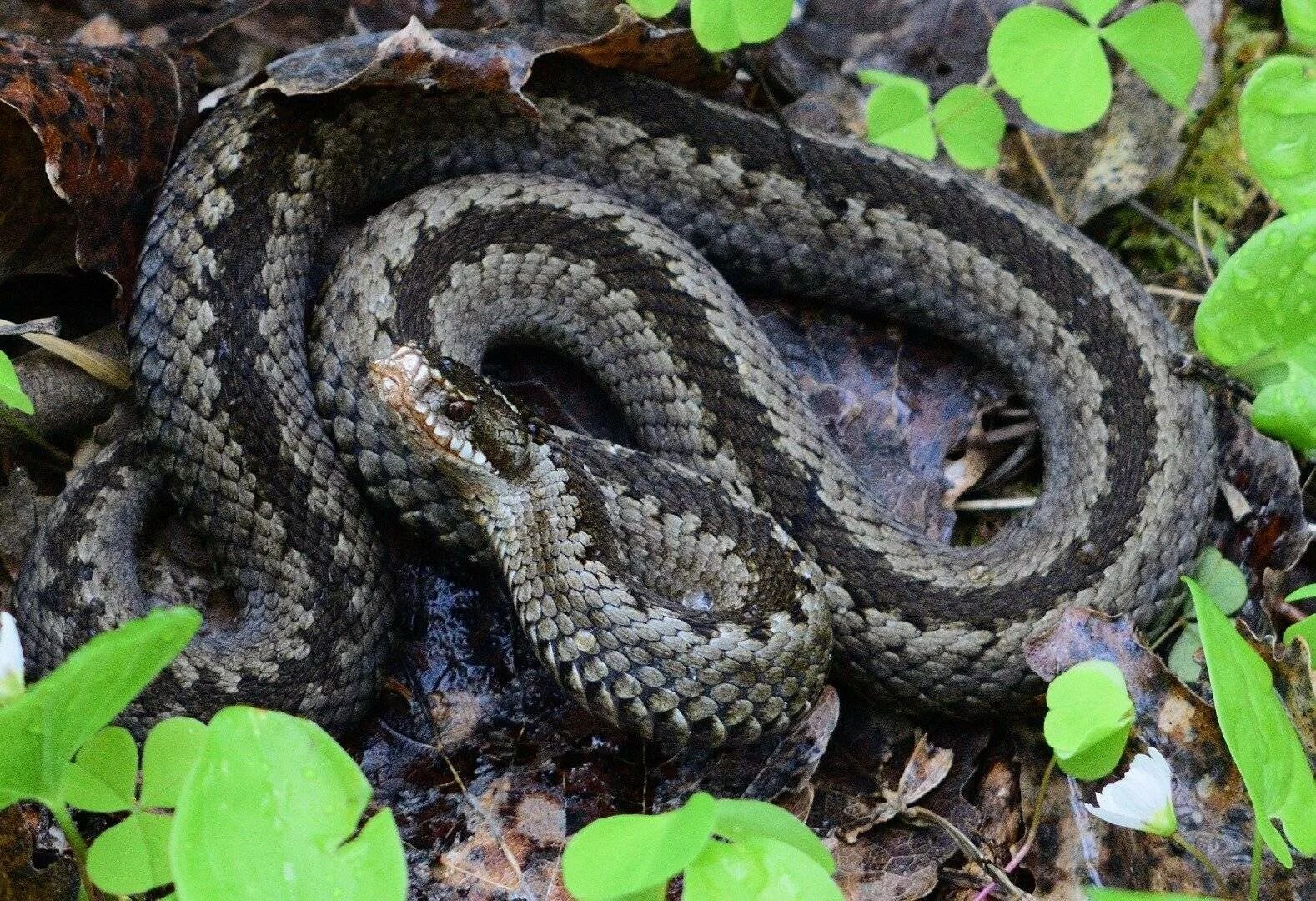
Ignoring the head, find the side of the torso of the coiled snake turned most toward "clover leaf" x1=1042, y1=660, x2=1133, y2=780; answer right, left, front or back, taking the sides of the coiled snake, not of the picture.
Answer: back

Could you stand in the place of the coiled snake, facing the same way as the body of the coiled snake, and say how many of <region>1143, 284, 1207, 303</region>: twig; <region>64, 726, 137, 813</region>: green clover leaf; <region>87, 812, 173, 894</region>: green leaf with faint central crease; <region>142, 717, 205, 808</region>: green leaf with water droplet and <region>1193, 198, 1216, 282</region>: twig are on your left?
3

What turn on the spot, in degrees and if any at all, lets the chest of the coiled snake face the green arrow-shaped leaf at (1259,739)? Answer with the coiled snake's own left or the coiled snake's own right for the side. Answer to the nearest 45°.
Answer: approximately 180°

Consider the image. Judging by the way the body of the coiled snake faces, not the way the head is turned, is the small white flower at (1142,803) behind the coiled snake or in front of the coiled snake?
behind

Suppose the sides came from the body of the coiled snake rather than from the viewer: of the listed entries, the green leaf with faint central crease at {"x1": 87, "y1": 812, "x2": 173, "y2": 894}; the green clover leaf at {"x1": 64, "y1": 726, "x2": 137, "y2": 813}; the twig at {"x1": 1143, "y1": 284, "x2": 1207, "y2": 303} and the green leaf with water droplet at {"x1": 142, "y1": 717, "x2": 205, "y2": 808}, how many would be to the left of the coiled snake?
3

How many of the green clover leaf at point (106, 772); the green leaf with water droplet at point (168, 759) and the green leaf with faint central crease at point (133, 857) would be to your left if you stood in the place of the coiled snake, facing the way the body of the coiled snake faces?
3

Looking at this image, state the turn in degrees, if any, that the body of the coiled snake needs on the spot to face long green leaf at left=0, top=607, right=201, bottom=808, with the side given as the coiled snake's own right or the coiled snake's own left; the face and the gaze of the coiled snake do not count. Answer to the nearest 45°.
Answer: approximately 90° to the coiled snake's own left

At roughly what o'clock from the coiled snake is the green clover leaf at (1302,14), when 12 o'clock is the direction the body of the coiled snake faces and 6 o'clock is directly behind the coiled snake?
The green clover leaf is roughly at 4 o'clock from the coiled snake.

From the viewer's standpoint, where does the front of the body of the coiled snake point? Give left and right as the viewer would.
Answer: facing away from the viewer and to the left of the viewer

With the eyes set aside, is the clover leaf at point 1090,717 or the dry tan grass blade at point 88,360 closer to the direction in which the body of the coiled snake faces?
the dry tan grass blade

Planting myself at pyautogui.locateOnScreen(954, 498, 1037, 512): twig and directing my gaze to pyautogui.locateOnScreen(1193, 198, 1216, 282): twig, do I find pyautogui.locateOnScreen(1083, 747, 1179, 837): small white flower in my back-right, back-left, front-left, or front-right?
back-right

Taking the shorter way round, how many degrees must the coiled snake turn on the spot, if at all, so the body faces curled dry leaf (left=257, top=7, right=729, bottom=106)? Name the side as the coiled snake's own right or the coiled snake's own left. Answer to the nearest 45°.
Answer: approximately 45° to the coiled snake's own right

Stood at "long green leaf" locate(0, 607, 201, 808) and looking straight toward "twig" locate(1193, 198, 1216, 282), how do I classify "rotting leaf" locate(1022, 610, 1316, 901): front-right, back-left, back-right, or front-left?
front-right

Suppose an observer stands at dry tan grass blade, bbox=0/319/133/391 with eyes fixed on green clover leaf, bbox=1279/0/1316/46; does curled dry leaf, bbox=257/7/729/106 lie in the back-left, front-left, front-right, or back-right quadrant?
front-left

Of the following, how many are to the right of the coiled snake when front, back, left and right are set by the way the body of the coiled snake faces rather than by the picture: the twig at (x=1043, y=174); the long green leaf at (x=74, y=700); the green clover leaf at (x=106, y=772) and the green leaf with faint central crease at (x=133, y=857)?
1

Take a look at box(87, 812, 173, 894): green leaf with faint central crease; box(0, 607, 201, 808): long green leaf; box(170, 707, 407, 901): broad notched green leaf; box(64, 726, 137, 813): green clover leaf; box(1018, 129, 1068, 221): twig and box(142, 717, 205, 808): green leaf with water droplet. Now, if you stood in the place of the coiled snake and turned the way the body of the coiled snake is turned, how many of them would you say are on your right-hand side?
1

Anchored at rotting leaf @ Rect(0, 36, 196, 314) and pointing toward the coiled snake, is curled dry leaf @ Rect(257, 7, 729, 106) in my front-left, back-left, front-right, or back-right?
front-left
